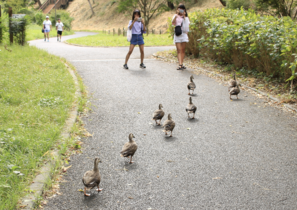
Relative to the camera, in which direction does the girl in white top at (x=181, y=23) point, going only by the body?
toward the camera

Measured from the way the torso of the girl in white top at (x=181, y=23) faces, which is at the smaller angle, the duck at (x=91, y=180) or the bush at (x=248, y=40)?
the duck

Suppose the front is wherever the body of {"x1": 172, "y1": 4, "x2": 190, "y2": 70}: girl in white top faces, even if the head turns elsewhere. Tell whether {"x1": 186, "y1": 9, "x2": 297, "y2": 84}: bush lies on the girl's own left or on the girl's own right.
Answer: on the girl's own left

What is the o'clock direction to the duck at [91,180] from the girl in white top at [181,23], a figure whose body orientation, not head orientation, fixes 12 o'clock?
The duck is roughly at 12 o'clock from the girl in white top.
